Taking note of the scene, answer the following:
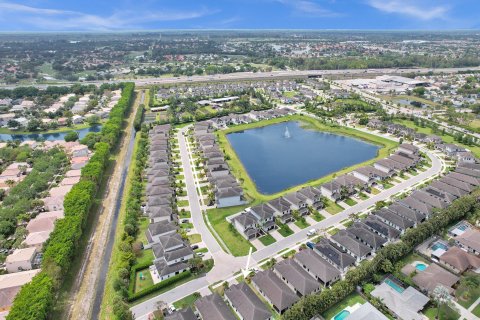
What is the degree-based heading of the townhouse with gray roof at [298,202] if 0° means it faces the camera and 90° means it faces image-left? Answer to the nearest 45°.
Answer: approximately 315°

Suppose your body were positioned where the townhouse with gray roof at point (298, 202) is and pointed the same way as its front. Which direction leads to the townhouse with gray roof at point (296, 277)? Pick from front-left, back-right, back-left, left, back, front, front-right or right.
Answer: front-right

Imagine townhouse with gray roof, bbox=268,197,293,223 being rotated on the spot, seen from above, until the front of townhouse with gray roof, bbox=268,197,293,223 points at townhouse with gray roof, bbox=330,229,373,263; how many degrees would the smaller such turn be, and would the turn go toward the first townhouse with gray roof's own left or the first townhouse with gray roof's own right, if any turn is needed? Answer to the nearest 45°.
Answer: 0° — it already faces it

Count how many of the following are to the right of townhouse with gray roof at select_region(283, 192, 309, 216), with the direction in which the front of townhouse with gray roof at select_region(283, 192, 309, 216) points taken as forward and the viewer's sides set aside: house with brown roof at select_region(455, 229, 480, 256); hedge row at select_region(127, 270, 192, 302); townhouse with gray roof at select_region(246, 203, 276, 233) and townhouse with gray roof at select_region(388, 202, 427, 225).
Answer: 2

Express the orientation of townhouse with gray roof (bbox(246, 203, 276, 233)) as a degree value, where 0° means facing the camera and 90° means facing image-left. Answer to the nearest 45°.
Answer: approximately 315°

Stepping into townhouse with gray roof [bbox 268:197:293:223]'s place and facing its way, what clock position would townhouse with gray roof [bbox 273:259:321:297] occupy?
townhouse with gray roof [bbox 273:259:321:297] is roughly at 1 o'clock from townhouse with gray roof [bbox 268:197:293:223].

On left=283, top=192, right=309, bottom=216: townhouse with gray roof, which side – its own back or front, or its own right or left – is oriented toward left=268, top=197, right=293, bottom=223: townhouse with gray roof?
right

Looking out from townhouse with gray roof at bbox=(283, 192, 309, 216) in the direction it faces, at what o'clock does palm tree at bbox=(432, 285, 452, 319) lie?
The palm tree is roughly at 12 o'clock from the townhouse with gray roof.

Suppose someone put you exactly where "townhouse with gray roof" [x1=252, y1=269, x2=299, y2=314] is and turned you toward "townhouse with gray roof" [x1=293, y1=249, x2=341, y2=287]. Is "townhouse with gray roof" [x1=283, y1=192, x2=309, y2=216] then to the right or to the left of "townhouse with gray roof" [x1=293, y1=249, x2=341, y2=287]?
left

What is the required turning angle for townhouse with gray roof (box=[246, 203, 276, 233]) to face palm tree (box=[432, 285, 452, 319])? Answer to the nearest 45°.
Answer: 0° — it already faces it

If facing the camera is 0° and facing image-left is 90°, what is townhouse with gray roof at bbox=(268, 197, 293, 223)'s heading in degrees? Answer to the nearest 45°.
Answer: approximately 315°

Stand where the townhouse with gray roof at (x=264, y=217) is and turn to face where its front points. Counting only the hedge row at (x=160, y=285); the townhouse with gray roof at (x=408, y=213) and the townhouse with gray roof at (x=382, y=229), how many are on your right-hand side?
1
